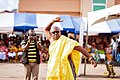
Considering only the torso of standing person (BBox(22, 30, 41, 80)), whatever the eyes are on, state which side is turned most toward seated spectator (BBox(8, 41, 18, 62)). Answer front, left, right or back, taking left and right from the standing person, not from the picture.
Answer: back

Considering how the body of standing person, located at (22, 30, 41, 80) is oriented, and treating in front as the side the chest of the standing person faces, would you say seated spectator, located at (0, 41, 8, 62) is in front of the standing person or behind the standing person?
behind

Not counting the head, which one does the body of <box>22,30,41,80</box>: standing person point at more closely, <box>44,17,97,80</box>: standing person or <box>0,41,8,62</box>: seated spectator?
the standing person

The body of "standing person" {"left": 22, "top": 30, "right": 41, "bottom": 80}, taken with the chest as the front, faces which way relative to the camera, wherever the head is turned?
toward the camera

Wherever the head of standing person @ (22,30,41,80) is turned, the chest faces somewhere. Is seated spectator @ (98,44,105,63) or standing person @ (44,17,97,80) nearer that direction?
the standing person
